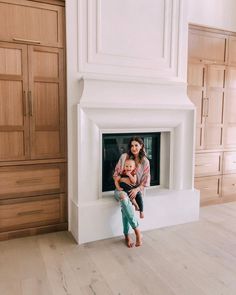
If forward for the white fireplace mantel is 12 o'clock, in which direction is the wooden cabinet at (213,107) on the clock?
The wooden cabinet is roughly at 9 o'clock from the white fireplace mantel.

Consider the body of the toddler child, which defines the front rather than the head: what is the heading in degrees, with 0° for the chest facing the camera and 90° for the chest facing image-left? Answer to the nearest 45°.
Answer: approximately 315°

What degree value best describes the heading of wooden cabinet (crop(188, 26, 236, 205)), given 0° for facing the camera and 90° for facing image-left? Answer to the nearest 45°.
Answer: approximately 315°

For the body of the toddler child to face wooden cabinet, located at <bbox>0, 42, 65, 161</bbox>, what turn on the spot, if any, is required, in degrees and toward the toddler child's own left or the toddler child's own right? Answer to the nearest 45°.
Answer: approximately 135° to the toddler child's own right

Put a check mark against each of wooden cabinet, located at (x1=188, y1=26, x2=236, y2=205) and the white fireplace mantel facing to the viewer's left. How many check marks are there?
0

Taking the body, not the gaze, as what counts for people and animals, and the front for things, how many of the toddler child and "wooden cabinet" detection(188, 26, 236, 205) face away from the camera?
0

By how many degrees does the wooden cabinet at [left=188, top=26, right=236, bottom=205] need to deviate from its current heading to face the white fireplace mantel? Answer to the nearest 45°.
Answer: approximately 90° to its right

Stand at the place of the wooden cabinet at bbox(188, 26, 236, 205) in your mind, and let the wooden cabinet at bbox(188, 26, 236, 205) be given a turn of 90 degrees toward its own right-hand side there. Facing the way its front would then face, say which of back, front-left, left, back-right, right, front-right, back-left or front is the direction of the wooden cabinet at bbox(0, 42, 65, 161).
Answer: front

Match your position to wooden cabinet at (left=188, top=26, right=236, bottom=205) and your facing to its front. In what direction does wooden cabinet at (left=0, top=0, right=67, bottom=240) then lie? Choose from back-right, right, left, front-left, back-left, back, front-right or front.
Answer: right

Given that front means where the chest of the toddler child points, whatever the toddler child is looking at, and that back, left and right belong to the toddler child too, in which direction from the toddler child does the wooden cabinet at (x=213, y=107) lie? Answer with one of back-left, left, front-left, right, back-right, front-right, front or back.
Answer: left

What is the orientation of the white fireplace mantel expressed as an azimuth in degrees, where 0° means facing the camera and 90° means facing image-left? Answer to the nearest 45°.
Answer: approximately 315°
